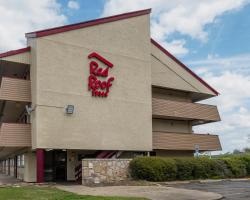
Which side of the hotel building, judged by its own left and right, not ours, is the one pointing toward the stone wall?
front

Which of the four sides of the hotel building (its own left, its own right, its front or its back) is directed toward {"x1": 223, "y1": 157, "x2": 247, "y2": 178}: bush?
left

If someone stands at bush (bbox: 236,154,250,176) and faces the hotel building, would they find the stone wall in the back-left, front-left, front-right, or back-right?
front-left

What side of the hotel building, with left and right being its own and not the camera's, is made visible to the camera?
front

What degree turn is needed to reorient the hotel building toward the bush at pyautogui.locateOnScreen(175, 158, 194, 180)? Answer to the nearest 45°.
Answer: approximately 90° to its left

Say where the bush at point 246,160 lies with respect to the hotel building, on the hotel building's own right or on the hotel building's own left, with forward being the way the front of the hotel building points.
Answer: on the hotel building's own left
